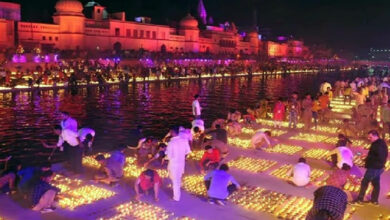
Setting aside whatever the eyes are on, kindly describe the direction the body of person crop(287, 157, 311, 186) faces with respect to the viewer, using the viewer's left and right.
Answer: facing away from the viewer and to the left of the viewer

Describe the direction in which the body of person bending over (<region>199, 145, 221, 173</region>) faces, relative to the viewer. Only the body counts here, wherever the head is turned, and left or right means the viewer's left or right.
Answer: facing the viewer and to the left of the viewer

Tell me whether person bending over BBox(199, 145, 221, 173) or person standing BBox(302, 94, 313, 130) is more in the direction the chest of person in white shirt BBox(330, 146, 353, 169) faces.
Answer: the person bending over

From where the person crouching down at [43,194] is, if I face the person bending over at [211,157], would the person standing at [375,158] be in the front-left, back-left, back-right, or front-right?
front-right

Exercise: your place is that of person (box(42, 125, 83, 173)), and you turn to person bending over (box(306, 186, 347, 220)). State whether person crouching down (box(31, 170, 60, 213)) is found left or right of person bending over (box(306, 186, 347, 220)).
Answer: right

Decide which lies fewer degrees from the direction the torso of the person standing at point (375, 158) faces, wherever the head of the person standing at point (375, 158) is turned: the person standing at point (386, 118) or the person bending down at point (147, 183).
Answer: the person bending down
